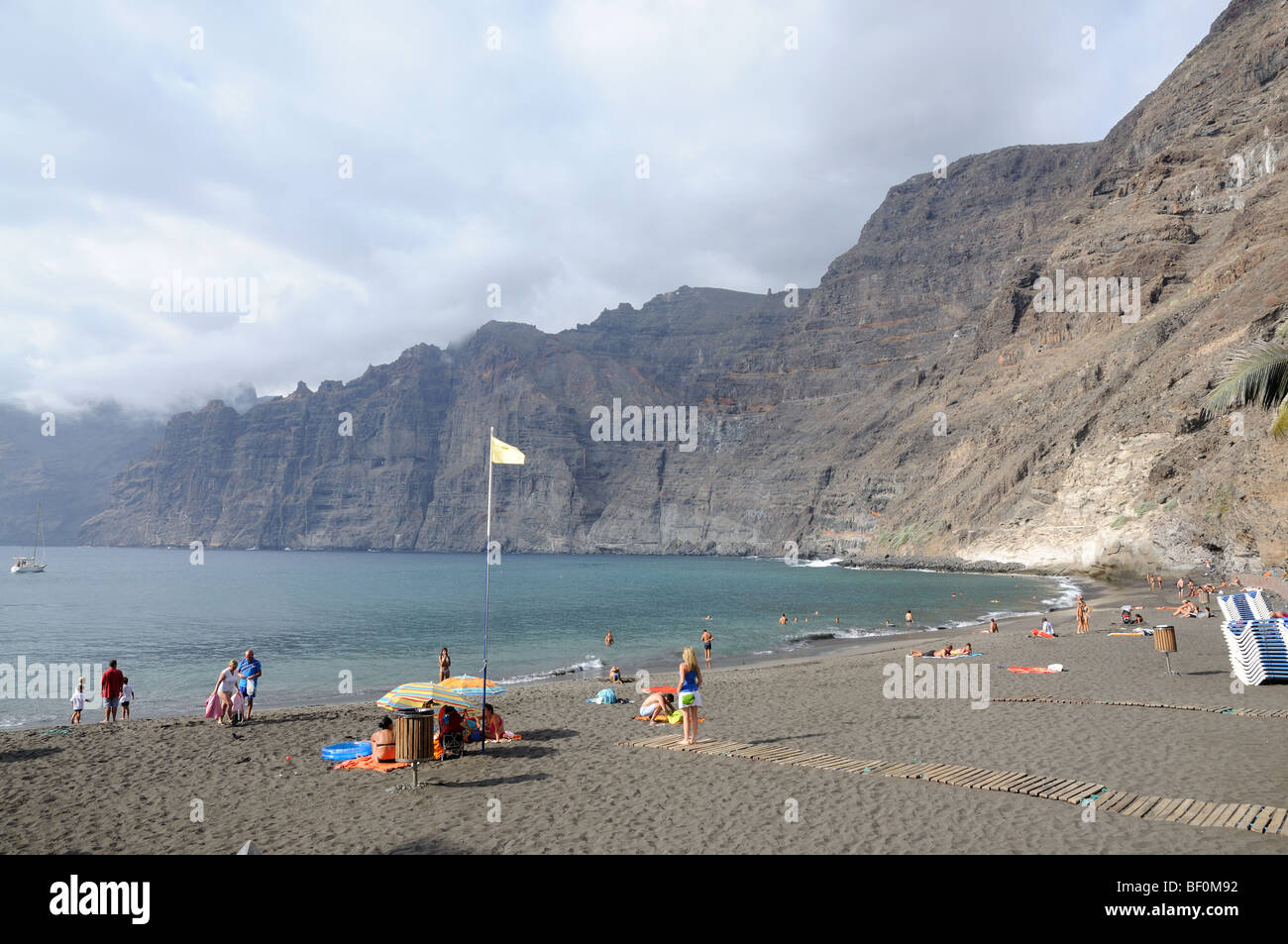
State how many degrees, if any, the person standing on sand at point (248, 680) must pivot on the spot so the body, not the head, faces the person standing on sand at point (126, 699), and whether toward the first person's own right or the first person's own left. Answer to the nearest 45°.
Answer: approximately 135° to the first person's own right

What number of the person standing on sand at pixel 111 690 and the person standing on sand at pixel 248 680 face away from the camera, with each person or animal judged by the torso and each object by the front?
1

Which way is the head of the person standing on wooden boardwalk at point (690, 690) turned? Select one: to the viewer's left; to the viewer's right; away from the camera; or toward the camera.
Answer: away from the camera

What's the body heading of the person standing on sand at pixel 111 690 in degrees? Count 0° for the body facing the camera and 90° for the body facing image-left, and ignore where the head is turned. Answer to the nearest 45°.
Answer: approximately 180°

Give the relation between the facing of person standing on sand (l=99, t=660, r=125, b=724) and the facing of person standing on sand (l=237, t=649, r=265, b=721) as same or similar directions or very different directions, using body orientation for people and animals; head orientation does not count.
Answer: very different directions

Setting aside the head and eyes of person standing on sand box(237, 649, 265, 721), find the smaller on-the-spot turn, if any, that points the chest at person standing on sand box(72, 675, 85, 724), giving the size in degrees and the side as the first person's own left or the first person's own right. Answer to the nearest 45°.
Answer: approximately 135° to the first person's own right

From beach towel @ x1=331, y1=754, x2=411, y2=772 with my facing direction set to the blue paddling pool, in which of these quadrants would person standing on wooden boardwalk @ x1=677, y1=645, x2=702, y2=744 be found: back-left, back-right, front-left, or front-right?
back-right

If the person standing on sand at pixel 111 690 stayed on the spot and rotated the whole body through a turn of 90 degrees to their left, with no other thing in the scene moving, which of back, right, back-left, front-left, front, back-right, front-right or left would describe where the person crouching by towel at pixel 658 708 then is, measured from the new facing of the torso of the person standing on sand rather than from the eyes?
back-left

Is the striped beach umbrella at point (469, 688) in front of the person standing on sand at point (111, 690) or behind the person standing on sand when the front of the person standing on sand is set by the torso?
behind

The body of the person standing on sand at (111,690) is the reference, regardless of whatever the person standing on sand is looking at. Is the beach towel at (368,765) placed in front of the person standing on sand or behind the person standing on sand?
behind
